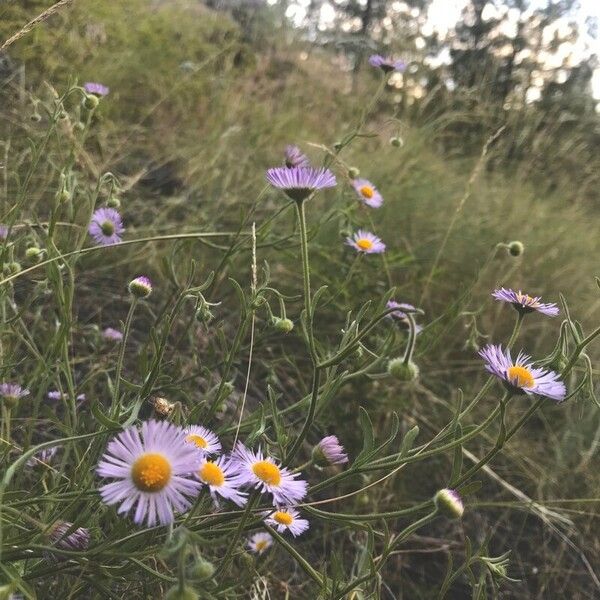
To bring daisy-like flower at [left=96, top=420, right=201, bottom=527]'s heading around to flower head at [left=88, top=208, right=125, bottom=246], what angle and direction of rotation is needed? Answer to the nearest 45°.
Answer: approximately 180°

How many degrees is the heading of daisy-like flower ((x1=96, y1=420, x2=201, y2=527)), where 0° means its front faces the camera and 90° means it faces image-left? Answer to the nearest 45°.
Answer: approximately 0°

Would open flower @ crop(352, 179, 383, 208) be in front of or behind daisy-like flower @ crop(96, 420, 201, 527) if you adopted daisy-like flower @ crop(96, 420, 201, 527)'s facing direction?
behind
